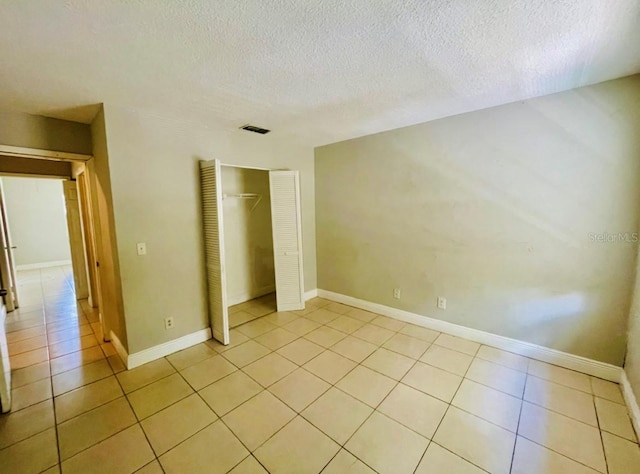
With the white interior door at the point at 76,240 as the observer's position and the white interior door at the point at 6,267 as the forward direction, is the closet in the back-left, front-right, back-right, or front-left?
back-left

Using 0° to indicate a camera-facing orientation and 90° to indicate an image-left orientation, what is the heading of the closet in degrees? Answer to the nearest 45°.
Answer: approximately 315°

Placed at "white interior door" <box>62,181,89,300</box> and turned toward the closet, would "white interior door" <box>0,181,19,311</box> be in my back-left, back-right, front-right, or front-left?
back-right

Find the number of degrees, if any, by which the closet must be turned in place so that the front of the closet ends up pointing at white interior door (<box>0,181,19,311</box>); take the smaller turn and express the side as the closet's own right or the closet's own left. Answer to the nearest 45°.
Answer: approximately 135° to the closet's own right
